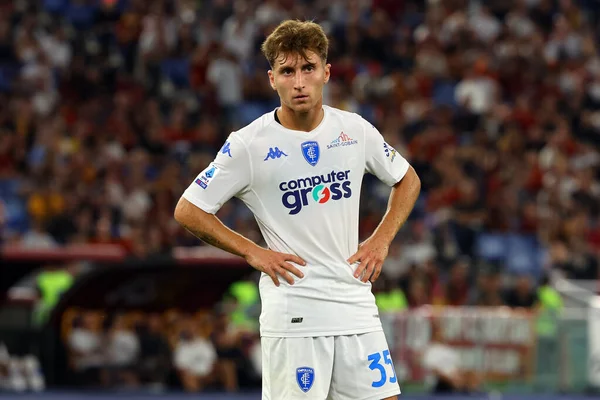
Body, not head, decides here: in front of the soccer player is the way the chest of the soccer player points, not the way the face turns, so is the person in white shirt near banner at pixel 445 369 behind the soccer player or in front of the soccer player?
behind

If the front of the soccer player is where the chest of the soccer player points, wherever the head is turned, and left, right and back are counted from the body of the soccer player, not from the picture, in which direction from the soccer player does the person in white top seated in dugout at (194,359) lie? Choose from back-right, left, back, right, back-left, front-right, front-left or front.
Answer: back

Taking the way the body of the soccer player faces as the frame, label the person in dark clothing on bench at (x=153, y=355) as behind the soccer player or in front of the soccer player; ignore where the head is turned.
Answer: behind

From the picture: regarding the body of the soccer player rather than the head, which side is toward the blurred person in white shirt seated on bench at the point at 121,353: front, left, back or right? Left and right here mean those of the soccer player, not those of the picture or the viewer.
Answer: back

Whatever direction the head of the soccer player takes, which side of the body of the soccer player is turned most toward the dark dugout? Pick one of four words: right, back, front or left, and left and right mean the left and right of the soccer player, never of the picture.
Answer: back

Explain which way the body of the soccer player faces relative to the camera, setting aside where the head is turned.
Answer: toward the camera
